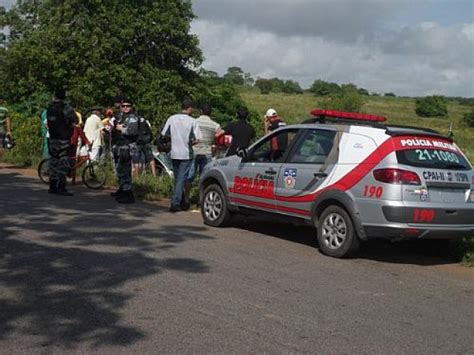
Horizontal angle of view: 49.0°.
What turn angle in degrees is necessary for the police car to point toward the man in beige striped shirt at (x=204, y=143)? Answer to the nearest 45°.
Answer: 0° — it already faces them

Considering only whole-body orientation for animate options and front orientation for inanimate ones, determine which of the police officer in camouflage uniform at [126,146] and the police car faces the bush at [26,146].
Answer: the police car

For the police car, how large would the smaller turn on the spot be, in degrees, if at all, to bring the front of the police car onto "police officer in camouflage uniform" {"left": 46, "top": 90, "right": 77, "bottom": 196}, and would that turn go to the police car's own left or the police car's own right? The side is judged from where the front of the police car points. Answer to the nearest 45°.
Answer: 0° — it already faces them

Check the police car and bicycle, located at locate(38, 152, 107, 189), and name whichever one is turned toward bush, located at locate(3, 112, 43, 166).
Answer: the police car

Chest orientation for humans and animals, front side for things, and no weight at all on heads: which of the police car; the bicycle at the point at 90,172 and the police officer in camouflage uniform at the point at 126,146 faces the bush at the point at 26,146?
the police car

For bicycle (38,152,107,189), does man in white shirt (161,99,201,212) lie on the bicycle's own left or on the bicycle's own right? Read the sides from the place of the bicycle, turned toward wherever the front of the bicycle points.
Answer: on the bicycle's own right

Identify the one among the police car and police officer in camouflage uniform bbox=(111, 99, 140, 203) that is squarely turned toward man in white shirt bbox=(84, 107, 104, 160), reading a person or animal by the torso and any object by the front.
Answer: the police car

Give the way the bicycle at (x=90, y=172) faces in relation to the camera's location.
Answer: facing to the right of the viewer

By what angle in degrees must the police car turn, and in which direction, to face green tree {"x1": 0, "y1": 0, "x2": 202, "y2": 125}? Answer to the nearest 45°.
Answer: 0° — it already faces it

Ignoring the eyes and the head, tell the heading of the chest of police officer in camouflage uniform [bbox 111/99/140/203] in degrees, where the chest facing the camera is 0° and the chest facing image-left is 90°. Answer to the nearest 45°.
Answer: approximately 45°

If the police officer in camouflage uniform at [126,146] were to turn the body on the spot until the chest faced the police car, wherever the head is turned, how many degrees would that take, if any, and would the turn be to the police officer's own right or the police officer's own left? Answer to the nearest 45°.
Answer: approximately 90° to the police officer's own left
